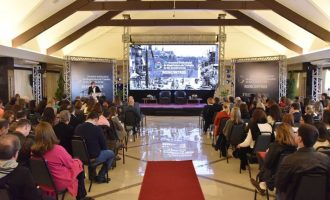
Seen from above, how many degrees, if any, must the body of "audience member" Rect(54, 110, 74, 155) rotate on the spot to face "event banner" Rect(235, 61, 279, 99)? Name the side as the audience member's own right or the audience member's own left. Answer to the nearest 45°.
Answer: approximately 45° to the audience member's own right

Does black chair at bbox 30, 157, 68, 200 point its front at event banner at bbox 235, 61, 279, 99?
yes

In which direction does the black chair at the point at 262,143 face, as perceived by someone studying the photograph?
facing away from the viewer and to the left of the viewer

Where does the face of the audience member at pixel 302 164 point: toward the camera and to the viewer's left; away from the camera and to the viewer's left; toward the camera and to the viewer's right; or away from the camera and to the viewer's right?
away from the camera and to the viewer's left

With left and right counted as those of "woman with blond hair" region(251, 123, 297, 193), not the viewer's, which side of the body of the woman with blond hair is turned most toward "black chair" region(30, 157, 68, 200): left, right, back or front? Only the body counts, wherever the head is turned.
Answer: left

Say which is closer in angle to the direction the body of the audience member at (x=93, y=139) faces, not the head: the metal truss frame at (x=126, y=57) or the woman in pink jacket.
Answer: the metal truss frame

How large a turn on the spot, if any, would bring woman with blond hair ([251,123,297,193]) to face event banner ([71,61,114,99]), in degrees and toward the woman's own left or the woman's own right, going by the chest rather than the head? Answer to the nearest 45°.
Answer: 0° — they already face it

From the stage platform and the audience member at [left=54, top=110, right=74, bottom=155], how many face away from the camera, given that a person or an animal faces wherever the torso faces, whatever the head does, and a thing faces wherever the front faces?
1

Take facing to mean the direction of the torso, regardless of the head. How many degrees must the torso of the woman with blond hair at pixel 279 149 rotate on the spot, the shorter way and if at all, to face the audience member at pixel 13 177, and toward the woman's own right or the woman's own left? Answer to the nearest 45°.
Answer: approximately 90° to the woman's own left

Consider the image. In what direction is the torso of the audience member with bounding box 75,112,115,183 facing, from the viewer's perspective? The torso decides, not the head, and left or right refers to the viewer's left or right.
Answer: facing away from the viewer and to the right of the viewer

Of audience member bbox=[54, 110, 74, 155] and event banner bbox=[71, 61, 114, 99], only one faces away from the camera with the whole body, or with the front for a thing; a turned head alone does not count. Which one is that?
the audience member

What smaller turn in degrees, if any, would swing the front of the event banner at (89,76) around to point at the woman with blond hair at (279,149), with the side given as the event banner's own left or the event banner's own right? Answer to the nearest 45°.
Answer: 0° — it already faces them
